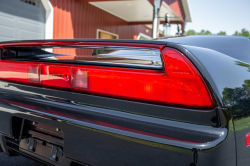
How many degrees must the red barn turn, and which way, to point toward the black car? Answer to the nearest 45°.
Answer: approximately 45° to its right

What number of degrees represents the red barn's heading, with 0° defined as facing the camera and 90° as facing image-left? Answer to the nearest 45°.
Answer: approximately 315°

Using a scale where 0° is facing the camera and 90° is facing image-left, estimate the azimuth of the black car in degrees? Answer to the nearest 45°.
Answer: approximately 225°

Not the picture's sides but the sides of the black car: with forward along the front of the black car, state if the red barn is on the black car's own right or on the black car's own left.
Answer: on the black car's own left
